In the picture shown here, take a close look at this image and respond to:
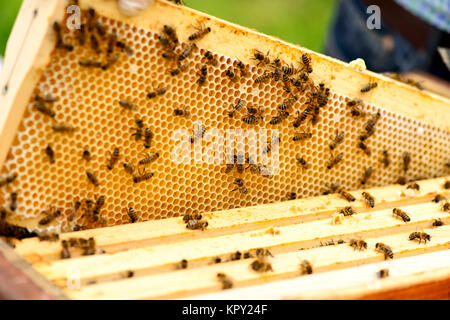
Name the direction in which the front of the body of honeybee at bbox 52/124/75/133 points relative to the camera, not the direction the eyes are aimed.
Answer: to the viewer's left

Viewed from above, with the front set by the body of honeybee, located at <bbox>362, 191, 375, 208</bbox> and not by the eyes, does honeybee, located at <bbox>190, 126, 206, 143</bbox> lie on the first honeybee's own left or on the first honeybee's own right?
on the first honeybee's own left

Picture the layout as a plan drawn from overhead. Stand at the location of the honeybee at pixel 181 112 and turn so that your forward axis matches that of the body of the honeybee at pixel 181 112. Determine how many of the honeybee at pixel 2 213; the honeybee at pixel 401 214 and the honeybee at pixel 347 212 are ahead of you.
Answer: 1
